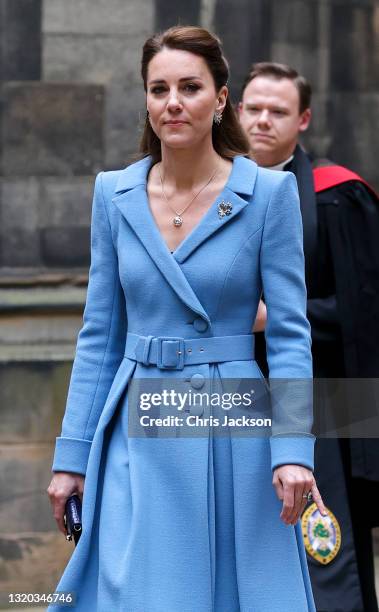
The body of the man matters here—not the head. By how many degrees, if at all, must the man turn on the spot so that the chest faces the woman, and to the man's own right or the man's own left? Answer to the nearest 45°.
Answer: approximately 45° to the man's own left

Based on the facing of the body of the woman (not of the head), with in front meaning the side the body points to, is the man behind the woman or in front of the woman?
behind

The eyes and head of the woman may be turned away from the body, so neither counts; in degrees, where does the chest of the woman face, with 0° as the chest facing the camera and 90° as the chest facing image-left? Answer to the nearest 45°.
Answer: approximately 0°

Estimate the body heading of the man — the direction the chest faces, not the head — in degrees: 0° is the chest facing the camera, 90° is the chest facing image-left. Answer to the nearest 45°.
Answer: approximately 45°
